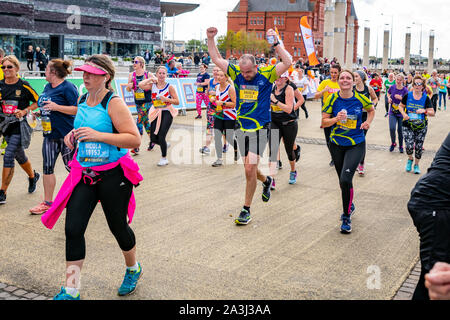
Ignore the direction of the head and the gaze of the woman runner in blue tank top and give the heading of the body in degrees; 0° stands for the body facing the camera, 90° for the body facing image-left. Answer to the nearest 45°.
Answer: approximately 45°

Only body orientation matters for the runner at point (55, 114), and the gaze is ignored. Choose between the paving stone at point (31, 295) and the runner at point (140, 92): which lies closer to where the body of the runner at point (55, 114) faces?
the paving stone

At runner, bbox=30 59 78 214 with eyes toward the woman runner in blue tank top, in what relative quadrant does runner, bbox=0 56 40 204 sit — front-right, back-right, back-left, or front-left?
back-right

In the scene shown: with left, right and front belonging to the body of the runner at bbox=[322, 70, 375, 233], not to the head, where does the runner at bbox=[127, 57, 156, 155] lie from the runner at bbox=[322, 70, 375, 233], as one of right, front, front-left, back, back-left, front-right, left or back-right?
back-right

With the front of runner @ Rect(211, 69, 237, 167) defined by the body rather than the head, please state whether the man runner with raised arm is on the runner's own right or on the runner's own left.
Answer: on the runner's own left

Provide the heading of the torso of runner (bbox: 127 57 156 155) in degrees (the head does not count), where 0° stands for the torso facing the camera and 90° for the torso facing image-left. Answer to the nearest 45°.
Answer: approximately 45°

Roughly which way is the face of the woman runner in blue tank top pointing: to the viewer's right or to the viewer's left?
to the viewer's left

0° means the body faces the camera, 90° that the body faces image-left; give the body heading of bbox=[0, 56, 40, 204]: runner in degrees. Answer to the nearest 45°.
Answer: approximately 45°
